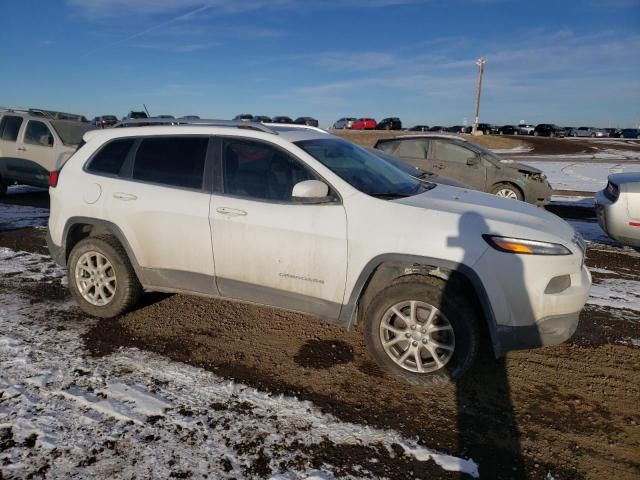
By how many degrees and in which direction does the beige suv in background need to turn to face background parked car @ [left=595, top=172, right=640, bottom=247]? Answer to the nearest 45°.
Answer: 0° — it already faces it

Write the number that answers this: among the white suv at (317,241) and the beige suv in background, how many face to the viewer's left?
0

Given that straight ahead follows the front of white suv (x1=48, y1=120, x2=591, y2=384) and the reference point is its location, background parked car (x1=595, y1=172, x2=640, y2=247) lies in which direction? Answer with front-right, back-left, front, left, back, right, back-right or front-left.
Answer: left

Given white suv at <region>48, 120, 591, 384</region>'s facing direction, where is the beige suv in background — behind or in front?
behind

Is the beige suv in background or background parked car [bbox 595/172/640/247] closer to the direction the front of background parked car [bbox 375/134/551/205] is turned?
the background parked car

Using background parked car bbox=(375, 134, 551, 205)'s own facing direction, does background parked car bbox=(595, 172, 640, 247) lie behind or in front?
in front

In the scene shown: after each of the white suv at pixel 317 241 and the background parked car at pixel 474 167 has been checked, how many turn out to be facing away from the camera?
0

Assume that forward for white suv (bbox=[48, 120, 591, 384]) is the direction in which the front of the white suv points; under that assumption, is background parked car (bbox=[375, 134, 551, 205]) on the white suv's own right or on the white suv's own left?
on the white suv's own left

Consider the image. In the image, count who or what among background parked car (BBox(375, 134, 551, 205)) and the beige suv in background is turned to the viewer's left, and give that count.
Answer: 0

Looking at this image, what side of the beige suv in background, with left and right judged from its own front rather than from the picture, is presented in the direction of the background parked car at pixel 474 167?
front

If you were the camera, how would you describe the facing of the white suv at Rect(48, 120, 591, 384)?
facing the viewer and to the right of the viewer
